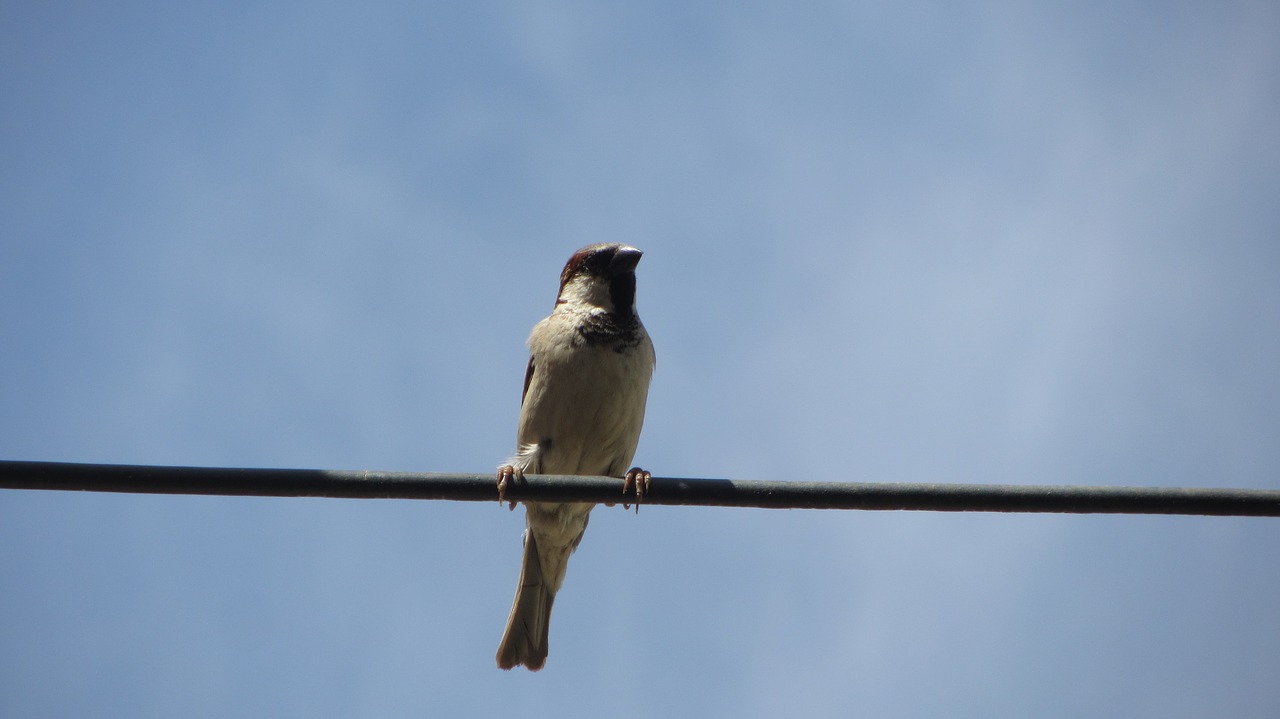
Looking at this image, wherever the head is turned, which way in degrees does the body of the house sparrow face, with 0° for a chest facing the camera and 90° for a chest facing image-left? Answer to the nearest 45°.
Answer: approximately 315°
